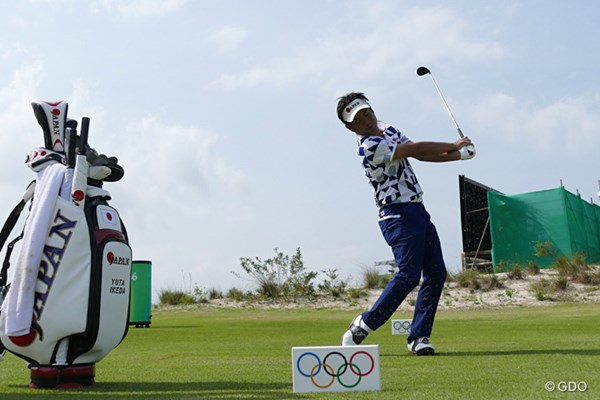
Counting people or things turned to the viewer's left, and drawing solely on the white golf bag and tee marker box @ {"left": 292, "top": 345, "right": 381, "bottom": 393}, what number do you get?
0

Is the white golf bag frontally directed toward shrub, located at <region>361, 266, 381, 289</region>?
no

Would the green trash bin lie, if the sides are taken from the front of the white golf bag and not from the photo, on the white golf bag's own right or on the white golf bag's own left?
on the white golf bag's own left

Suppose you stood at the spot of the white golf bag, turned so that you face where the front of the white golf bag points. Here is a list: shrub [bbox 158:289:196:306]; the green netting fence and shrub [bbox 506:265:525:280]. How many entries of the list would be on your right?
0

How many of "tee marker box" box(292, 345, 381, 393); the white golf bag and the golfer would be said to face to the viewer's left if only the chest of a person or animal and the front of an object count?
0

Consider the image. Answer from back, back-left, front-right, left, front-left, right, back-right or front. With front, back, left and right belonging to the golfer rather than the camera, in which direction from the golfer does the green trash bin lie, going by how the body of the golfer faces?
back

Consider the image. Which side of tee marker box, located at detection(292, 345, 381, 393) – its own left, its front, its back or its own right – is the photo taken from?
front

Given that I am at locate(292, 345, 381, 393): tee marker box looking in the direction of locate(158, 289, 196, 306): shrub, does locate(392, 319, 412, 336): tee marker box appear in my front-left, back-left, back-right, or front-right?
front-right

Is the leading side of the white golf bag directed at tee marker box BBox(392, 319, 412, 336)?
no

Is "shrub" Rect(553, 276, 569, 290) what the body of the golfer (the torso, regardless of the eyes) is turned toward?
no

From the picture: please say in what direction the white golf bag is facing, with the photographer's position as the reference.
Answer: facing the viewer and to the right of the viewer

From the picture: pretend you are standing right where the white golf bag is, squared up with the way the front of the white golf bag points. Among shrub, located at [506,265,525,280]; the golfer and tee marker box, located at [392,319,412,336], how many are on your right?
0

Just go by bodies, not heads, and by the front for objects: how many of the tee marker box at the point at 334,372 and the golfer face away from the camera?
0
